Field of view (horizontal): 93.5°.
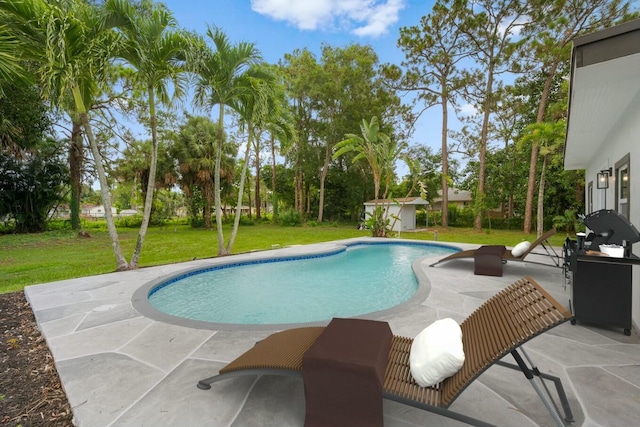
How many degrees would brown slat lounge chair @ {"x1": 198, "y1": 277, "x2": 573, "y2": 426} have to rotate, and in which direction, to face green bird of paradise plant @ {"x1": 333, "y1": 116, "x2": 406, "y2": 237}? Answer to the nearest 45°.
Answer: approximately 90° to its right

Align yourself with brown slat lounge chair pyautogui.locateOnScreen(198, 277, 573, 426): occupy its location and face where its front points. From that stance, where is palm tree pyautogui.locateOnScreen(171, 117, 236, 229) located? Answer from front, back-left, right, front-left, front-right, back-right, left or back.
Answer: front-right

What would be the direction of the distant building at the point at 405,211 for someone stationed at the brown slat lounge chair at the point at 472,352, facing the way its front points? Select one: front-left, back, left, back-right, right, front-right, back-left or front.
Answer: right

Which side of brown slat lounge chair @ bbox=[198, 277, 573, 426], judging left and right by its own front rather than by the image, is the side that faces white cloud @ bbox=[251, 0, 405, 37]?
right

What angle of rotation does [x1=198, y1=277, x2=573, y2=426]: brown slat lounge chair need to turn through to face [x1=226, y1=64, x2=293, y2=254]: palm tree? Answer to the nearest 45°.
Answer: approximately 45° to its right

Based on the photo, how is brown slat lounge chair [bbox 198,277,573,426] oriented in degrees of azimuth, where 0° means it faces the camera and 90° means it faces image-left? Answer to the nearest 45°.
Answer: approximately 90°

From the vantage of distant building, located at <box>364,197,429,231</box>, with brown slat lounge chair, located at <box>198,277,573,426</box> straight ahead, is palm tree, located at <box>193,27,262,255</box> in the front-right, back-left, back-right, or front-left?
front-right

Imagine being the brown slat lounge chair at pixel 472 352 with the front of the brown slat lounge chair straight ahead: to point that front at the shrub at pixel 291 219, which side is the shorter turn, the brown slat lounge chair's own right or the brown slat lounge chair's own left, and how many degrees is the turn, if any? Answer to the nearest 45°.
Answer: approximately 90° to the brown slat lounge chair's own right

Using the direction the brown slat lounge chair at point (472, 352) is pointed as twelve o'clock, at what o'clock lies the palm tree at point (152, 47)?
The palm tree is roughly at 1 o'clock from the brown slat lounge chair.

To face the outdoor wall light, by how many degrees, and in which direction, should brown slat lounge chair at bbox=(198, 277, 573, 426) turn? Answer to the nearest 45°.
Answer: approximately 135° to its right

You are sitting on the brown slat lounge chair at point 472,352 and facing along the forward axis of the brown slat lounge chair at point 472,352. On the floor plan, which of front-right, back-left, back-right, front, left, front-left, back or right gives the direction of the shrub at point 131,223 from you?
front-right

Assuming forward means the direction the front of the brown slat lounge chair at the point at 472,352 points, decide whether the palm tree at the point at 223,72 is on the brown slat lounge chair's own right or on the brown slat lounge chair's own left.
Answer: on the brown slat lounge chair's own right
